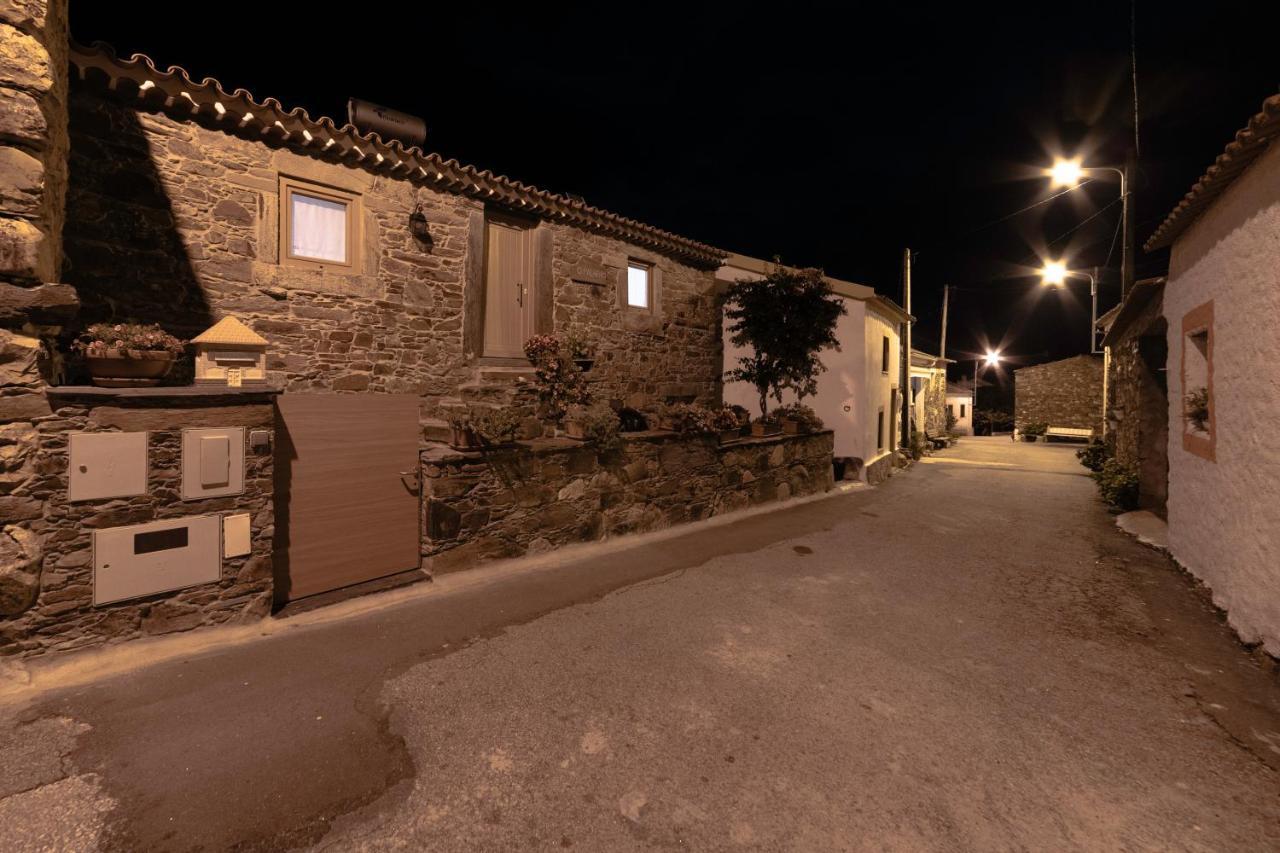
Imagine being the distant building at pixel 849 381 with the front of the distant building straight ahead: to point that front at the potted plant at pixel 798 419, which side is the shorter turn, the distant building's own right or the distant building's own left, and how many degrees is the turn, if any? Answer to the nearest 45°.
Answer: approximately 135° to the distant building's own right

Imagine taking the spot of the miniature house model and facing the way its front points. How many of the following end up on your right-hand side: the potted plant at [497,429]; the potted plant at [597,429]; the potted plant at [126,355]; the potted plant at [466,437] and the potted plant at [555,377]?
1

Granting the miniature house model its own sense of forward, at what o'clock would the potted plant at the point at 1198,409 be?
The potted plant is roughly at 10 o'clock from the miniature house model.

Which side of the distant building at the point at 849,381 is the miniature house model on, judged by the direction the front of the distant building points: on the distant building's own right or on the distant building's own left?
on the distant building's own right

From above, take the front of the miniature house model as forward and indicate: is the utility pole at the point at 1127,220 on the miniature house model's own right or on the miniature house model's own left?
on the miniature house model's own left

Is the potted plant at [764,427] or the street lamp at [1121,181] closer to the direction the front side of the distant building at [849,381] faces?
the street lamp

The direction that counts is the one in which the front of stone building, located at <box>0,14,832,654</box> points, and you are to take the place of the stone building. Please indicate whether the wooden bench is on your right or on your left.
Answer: on your left

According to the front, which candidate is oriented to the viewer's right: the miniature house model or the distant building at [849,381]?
the distant building

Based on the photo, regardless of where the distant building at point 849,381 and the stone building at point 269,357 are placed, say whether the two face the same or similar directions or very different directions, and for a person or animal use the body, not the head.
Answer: same or similar directions

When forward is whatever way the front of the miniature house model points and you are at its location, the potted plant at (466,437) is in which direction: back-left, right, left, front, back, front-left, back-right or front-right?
left

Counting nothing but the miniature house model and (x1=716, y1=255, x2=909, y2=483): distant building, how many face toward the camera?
1

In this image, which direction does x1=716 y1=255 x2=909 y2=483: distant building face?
to the viewer's right

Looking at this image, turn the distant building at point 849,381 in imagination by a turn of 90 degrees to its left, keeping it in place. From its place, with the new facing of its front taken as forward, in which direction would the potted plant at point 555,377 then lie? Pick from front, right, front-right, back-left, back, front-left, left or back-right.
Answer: back-left

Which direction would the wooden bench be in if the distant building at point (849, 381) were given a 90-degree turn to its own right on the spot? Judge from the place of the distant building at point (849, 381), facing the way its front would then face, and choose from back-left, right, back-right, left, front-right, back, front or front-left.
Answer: back-left

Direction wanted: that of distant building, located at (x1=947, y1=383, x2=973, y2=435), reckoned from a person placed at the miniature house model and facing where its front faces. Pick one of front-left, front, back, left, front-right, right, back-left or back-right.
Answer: left

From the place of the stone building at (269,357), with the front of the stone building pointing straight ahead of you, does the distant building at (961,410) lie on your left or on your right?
on your left

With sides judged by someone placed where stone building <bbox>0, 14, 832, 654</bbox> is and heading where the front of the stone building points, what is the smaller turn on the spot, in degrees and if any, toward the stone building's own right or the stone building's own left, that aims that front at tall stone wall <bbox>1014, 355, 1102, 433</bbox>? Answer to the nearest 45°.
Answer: approximately 45° to the stone building's own left

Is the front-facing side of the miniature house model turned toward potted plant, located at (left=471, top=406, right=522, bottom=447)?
no

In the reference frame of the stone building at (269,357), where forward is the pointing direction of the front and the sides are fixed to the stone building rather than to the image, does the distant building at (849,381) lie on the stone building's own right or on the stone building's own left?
on the stone building's own left

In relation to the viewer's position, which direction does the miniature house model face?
facing the viewer

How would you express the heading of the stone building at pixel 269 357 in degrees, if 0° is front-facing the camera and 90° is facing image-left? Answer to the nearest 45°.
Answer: approximately 315°
